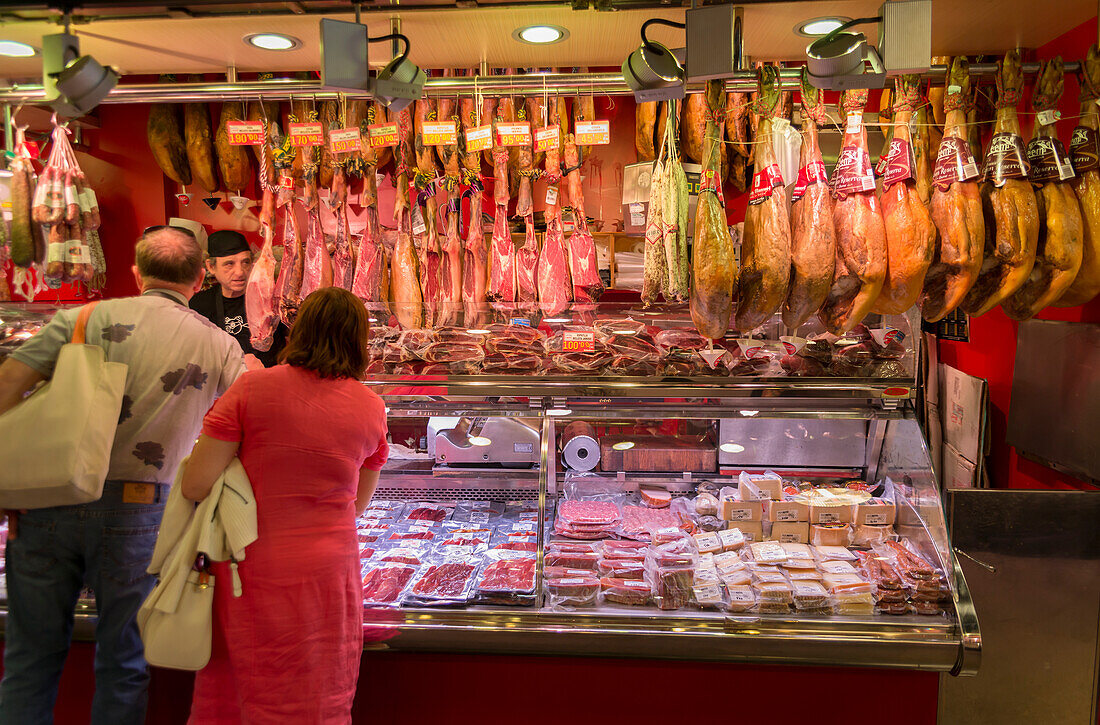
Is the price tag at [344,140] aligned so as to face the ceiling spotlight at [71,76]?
no

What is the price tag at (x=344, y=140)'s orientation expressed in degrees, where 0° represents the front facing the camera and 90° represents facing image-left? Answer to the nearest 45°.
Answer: approximately 0°

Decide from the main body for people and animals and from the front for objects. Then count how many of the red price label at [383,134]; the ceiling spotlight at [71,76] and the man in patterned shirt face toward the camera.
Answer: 1

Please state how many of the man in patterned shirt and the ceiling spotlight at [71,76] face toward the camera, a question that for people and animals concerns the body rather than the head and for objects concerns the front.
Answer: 0

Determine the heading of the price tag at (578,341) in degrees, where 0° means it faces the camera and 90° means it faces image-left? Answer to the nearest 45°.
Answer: approximately 0°

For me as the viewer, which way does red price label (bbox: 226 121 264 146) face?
facing the viewer

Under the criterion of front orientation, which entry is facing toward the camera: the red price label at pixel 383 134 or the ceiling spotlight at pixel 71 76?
the red price label

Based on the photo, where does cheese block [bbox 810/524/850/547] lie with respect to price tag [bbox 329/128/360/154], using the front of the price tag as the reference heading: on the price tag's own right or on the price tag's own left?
on the price tag's own left

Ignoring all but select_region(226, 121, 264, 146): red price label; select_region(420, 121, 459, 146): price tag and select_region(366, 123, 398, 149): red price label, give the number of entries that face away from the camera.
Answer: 0

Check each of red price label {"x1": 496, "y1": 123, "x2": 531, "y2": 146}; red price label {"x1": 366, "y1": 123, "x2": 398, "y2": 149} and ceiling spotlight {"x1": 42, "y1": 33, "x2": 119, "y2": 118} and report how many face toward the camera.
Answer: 2

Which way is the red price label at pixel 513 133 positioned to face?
toward the camera

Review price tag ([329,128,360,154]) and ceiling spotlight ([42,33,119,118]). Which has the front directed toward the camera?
the price tag

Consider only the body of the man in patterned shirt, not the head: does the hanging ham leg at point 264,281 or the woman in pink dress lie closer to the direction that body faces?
the hanging ham leg

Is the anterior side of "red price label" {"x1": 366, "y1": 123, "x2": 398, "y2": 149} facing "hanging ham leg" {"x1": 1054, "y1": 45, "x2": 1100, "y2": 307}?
no

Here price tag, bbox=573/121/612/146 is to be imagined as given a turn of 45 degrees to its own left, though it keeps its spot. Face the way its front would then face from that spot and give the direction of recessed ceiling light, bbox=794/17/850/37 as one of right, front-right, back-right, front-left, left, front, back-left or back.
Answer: front-left

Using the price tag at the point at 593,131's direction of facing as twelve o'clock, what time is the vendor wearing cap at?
The vendor wearing cap is roughly at 4 o'clock from the price tag.

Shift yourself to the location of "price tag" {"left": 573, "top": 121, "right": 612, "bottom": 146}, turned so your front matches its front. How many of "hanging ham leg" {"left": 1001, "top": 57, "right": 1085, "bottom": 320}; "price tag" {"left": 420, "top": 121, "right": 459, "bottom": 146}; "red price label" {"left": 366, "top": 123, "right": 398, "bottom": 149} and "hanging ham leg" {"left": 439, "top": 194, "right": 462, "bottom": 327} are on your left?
1
